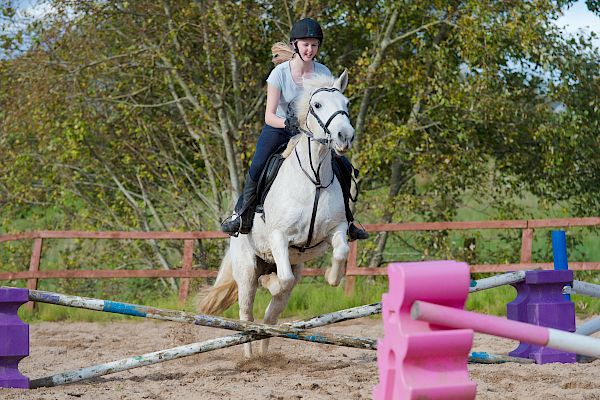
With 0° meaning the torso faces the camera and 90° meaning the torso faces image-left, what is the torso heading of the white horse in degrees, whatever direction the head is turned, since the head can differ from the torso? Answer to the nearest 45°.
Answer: approximately 315°

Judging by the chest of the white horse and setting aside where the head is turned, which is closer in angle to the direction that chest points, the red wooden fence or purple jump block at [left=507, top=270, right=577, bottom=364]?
the purple jump block

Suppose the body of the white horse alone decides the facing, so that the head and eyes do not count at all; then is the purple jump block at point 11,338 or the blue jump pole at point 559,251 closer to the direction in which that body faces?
the blue jump pole

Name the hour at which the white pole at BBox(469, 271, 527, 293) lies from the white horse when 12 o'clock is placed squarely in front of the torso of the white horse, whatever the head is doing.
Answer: The white pole is roughly at 11 o'clock from the white horse.

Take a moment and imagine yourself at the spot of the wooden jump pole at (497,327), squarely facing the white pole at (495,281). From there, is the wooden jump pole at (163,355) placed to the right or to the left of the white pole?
left

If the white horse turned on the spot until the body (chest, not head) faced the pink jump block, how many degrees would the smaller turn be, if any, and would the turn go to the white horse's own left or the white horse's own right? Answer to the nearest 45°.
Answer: approximately 45° to the white horse's own right

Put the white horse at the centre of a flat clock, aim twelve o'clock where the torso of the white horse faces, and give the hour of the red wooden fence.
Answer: The red wooden fence is roughly at 7 o'clock from the white horse.
